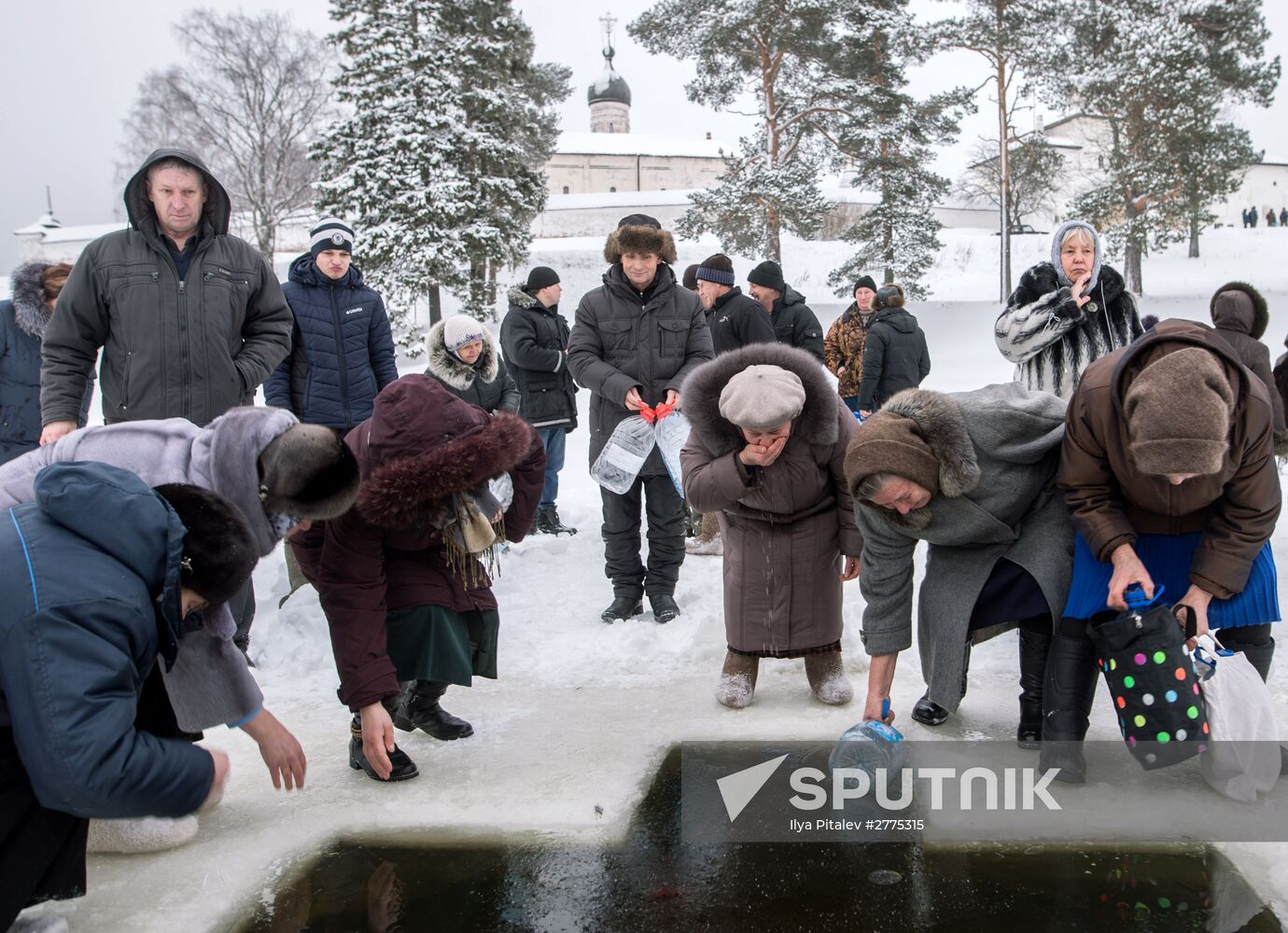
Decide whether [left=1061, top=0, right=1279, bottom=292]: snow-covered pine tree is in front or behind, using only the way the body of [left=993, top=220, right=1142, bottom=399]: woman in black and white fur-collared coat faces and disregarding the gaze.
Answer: behind

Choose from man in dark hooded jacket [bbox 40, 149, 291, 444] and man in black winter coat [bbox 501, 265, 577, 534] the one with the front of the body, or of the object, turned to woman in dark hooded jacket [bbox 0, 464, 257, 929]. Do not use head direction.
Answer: man in dark hooded jacket [bbox 40, 149, 291, 444]

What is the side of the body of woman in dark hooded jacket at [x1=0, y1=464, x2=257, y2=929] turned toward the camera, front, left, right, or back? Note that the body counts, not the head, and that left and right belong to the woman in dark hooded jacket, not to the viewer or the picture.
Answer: right

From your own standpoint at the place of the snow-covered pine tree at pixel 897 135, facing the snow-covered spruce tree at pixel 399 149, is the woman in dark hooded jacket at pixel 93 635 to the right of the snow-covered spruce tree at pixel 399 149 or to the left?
left

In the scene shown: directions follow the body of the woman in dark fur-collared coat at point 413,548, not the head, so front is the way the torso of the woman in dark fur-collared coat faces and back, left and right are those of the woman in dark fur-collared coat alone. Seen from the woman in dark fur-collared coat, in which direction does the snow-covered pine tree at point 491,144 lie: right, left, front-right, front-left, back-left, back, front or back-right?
back-left

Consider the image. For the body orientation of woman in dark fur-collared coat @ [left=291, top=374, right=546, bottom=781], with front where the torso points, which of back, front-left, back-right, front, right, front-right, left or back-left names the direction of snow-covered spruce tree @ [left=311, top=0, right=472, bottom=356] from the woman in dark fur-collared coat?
back-left

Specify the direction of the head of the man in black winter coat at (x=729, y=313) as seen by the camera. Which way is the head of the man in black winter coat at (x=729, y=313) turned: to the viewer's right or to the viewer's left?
to the viewer's left

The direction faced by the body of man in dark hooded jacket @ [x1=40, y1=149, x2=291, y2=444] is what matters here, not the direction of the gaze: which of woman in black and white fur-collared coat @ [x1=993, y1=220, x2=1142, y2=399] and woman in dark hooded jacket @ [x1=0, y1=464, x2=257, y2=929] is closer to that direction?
the woman in dark hooded jacket
